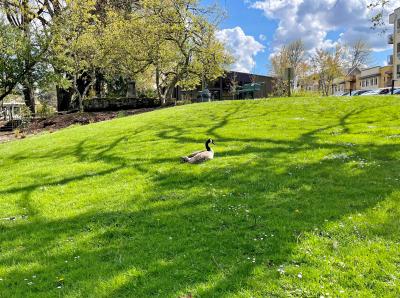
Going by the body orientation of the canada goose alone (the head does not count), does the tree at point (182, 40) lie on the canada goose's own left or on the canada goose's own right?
on the canada goose's own left

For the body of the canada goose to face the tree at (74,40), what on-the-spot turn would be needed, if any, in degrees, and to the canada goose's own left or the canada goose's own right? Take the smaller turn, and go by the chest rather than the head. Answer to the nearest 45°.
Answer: approximately 135° to the canada goose's own left

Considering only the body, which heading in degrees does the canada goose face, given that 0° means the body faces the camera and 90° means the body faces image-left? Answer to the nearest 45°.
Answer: approximately 270°

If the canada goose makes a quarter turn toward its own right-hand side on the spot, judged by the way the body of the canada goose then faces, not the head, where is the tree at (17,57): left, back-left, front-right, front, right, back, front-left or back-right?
back-right
